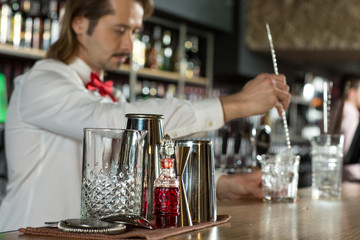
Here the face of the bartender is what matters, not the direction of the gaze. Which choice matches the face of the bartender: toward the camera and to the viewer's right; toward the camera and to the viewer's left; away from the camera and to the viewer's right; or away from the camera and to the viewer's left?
toward the camera and to the viewer's right

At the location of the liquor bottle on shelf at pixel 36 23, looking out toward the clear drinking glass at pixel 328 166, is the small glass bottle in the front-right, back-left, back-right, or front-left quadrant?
front-right
